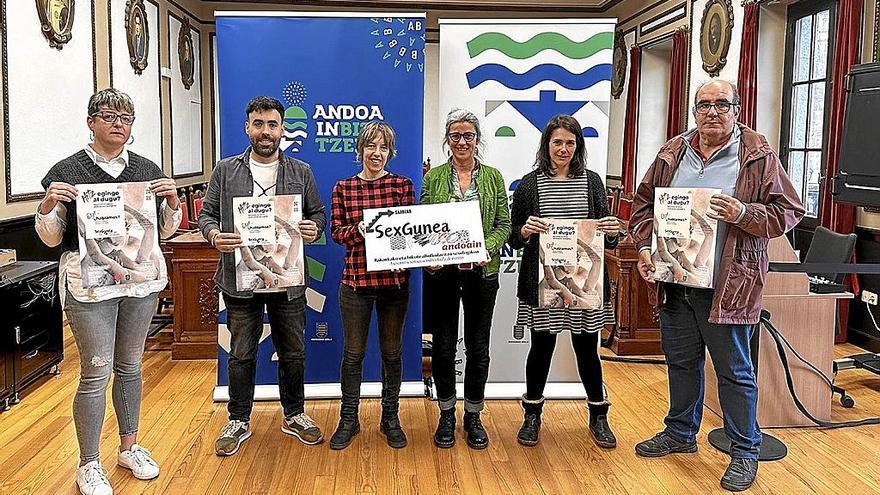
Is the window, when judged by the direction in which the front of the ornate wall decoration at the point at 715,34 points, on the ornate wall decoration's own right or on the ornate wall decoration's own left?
on the ornate wall decoration's own left

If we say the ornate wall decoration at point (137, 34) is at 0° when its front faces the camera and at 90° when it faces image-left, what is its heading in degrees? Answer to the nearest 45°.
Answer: approximately 315°

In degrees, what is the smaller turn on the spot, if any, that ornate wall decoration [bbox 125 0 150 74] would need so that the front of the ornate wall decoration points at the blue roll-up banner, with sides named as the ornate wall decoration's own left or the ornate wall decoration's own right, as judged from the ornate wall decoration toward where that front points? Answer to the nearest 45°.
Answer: approximately 45° to the ornate wall decoration's own right

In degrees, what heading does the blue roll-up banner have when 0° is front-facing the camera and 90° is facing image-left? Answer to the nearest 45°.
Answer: approximately 0°

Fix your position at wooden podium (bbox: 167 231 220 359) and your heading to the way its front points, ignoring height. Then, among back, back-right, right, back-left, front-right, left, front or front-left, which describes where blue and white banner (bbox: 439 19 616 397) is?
front-left

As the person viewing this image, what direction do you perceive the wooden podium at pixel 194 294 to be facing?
facing the viewer

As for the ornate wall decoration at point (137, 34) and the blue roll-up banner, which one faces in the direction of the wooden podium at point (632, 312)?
the ornate wall decoration

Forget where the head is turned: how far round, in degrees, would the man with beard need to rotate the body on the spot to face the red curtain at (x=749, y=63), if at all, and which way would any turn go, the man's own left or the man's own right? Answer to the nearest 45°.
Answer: approximately 135° to the man's own left

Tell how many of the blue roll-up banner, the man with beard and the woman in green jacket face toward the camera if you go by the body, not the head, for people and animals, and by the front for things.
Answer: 3

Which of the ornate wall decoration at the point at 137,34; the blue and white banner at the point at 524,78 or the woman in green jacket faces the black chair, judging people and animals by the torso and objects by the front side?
the ornate wall decoration

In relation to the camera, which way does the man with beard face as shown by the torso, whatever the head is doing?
toward the camera

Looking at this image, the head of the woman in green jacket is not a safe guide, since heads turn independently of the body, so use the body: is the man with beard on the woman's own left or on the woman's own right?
on the woman's own right

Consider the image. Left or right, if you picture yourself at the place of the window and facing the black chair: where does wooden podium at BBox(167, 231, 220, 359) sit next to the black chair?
right
